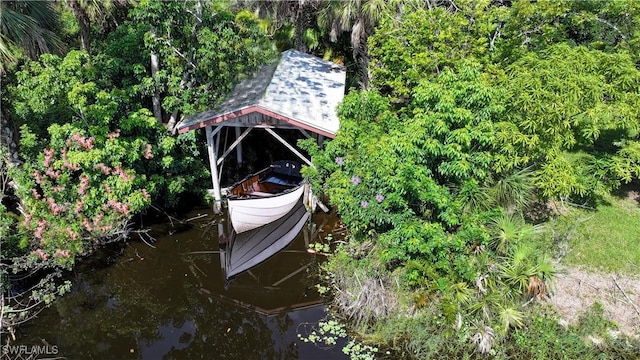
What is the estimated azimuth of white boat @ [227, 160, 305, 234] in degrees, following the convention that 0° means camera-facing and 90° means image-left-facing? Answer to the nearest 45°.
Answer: approximately 45°

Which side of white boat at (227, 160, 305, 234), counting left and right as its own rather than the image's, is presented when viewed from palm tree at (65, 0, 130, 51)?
right

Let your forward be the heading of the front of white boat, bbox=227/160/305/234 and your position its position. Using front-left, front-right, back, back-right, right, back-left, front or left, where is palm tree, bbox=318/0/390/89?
back

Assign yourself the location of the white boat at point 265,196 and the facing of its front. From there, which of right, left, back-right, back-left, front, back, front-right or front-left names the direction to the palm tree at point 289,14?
back-right

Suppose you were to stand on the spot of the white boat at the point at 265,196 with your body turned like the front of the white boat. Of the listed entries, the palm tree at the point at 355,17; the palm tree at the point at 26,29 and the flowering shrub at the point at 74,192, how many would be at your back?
1

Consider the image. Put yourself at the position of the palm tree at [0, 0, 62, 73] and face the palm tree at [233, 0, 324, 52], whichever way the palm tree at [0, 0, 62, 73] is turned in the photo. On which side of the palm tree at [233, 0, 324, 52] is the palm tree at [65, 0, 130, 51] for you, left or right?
left

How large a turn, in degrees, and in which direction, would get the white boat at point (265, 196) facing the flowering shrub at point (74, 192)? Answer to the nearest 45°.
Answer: approximately 45° to its right
